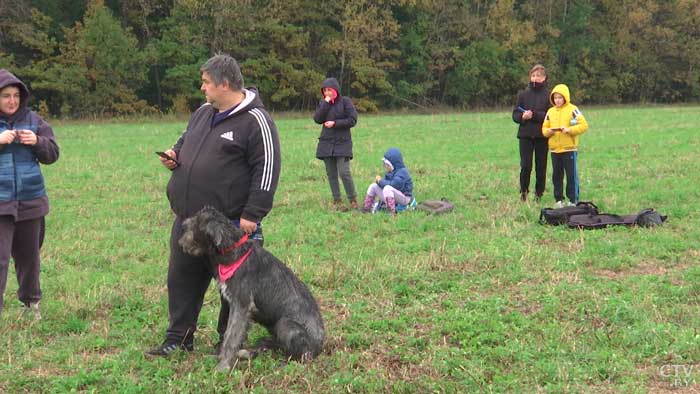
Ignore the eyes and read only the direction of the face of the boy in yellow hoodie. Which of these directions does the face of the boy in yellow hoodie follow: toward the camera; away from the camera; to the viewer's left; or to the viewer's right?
toward the camera

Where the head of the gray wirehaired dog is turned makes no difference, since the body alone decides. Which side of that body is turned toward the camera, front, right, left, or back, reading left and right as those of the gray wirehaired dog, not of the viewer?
left

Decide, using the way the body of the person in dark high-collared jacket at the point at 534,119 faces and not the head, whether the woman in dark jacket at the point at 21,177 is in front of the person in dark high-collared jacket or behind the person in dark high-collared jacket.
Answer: in front

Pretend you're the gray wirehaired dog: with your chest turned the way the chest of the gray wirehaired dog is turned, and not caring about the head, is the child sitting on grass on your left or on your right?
on your right

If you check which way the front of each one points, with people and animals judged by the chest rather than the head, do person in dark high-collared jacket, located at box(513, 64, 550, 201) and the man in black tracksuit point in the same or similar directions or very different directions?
same or similar directions

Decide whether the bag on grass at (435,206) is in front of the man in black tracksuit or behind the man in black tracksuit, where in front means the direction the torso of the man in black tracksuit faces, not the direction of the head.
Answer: behind

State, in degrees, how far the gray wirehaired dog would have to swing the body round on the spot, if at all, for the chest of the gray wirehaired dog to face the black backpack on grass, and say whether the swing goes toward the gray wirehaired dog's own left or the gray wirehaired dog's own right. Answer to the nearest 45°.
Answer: approximately 135° to the gray wirehaired dog's own right

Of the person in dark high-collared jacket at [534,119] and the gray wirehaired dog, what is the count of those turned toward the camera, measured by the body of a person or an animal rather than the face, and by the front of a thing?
1

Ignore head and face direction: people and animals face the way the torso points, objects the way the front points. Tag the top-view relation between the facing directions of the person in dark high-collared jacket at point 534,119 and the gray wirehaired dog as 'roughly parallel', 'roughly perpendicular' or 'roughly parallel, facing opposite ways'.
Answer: roughly perpendicular

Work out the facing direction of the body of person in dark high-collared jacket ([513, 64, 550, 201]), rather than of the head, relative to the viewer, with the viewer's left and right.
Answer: facing the viewer

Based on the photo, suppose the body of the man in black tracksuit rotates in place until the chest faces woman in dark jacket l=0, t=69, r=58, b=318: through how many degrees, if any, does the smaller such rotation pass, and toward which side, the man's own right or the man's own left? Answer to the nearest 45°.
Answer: approximately 90° to the man's own right

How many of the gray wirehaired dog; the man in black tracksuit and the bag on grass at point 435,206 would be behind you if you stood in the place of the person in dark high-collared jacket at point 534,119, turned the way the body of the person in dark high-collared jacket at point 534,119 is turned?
0

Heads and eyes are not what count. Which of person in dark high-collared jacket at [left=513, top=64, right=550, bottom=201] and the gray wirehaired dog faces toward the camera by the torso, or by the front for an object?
the person in dark high-collared jacket

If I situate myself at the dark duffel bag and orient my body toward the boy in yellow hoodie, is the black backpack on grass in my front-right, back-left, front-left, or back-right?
front-left

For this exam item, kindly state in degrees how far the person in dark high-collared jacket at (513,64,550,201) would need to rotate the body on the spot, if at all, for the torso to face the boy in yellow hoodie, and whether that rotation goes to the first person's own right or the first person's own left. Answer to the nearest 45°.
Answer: approximately 45° to the first person's own left

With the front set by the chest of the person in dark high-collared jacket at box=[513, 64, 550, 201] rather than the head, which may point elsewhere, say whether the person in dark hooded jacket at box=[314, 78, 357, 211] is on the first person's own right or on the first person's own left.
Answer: on the first person's own right
